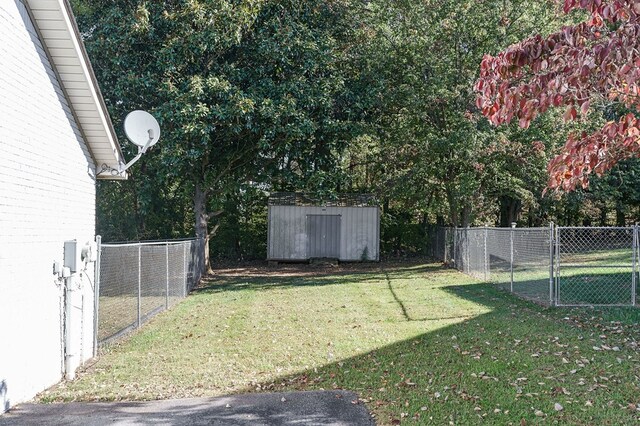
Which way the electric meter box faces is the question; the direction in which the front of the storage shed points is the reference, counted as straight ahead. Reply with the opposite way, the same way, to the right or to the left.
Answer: to the left

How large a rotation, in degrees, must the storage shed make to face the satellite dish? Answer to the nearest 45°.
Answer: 0° — it already faces it

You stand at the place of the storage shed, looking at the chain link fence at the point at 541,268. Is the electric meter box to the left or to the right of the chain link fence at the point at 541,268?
right

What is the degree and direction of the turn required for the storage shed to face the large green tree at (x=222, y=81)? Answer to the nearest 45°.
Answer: approximately 45° to its right

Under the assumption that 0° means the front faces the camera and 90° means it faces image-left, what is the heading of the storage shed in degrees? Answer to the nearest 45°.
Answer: approximately 0°

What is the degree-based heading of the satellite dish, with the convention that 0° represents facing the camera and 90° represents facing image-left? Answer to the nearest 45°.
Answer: approximately 315°

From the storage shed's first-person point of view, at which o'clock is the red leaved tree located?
The red leaved tree is roughly at 12 o'clock from the storage shed.

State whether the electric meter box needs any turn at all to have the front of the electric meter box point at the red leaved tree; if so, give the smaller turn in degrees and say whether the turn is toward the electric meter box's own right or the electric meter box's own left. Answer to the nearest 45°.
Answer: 0° — it already faces it
